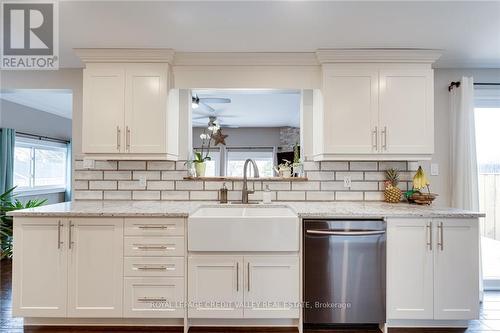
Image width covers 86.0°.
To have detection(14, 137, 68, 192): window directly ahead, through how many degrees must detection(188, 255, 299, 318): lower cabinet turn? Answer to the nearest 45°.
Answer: approximately 135° to its right

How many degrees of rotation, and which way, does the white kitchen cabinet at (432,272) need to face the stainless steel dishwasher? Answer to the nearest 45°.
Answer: approximately 45° to its right

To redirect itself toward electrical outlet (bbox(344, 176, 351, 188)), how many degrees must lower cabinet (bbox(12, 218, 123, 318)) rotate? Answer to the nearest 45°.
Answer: approximately 90° to its left

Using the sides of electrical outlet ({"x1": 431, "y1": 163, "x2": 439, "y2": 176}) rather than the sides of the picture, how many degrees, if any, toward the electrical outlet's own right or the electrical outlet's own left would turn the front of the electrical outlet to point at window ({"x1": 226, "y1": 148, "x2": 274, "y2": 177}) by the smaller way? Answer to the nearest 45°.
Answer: approximately 135° to the electrical outlet's own right

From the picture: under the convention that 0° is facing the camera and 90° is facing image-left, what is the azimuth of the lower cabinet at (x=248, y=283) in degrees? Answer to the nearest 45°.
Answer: approximately 0°
